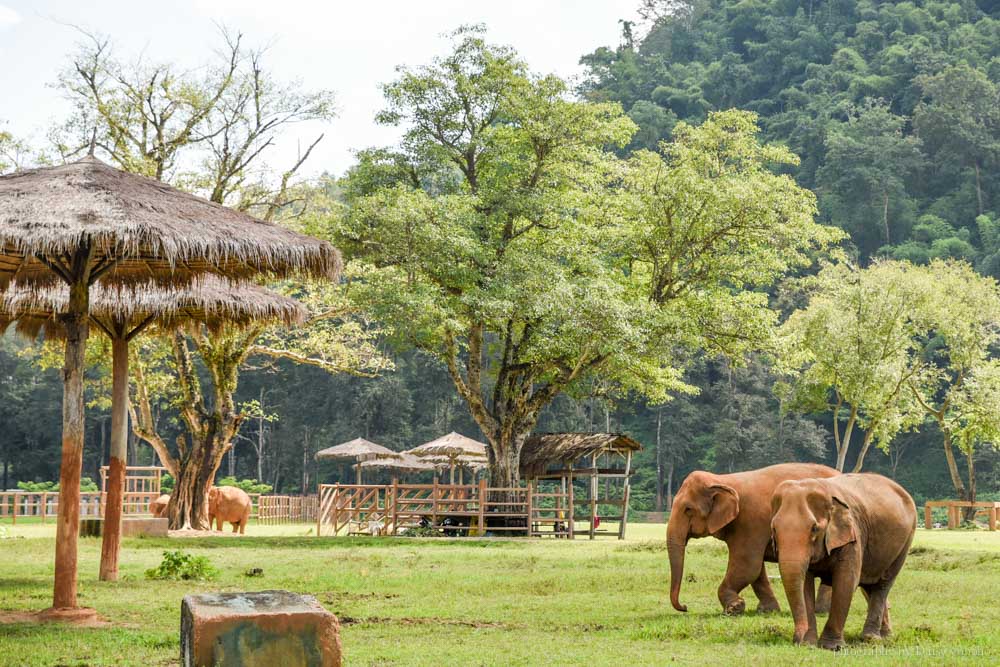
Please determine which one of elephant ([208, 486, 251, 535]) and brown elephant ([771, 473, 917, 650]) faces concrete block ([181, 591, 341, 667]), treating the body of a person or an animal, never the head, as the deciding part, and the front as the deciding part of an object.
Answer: the brown elephant

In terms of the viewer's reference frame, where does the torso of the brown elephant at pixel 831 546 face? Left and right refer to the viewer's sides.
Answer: facing the viewer and to the left of the viewer

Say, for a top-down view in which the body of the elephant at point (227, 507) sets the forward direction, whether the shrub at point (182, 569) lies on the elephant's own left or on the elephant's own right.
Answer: on the elephant's own left

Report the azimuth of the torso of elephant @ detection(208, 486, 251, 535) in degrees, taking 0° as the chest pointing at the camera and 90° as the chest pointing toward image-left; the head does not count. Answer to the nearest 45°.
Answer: approximately 90°

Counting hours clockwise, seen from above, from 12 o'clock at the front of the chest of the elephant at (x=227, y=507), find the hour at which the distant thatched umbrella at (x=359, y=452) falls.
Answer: The distant thatched umbrella is roughly at 4 o'clock from the elephant.

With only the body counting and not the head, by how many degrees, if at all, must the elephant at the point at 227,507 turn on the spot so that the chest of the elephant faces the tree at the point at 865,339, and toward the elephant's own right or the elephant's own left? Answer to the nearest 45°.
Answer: approximately 180°

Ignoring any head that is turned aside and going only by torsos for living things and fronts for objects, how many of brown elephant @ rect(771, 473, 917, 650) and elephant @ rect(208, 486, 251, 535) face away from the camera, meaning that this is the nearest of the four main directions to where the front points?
0

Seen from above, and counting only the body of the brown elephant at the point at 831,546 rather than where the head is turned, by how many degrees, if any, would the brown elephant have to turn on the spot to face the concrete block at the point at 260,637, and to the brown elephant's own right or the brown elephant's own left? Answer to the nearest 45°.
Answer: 0° — it already faces it

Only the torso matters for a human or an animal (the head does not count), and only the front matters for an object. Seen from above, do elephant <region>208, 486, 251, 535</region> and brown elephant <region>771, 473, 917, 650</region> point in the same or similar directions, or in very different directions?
same or similar directions

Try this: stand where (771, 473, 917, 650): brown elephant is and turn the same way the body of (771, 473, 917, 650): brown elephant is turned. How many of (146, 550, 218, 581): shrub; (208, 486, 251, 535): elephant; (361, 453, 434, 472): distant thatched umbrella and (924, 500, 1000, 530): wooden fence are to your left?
0

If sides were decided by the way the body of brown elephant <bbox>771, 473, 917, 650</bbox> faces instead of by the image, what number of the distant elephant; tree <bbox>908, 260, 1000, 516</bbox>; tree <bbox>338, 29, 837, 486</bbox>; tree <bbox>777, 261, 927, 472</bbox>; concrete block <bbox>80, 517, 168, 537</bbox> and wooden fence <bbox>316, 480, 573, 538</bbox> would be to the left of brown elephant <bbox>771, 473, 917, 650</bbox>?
0

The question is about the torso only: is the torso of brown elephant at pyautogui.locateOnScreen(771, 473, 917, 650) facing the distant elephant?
no

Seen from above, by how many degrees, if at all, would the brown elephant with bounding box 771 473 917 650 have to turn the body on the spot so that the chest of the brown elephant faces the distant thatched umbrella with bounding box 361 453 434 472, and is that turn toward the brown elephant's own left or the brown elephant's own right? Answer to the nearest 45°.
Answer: approximately 90° to the brown elephant's own right

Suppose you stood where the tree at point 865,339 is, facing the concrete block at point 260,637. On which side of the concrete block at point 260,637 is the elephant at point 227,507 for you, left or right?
right
